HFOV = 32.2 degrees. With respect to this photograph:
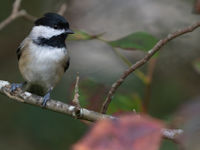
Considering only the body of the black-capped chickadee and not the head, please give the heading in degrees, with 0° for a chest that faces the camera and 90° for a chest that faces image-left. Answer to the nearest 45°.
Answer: approximately 315°
